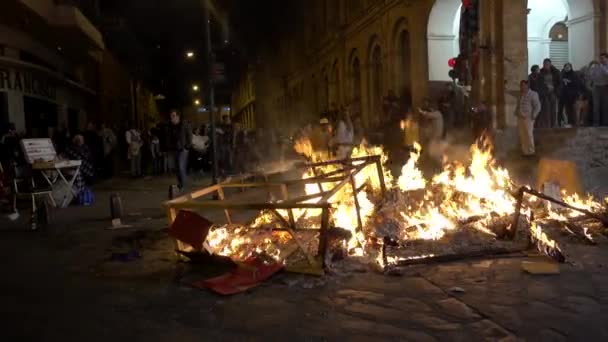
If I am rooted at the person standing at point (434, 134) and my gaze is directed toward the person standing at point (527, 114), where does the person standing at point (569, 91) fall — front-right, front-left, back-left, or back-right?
front-left

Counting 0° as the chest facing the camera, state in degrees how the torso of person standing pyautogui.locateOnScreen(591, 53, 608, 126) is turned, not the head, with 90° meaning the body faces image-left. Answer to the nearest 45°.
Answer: approximately 0°

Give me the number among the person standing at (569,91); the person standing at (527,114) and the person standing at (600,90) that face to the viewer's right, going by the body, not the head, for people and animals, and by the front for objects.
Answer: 0

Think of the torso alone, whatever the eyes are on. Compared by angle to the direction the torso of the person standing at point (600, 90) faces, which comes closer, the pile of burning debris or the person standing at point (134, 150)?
the pile of burning debris

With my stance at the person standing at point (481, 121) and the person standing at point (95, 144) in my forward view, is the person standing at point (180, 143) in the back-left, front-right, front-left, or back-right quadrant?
front-left

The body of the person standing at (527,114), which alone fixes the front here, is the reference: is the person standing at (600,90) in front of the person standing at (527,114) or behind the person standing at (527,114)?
behind

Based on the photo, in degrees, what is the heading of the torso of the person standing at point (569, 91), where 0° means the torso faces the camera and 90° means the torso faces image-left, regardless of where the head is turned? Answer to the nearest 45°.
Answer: approximately 45°

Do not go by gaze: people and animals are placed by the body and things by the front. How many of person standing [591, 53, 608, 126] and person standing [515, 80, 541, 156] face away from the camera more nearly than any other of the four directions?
0

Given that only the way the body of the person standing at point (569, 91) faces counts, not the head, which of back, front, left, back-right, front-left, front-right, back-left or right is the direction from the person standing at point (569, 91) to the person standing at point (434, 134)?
front-right

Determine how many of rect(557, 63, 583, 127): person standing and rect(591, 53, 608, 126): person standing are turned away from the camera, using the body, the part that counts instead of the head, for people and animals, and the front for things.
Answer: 0

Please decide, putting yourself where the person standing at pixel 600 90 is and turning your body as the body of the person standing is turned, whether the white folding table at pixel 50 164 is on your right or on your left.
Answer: on your right
